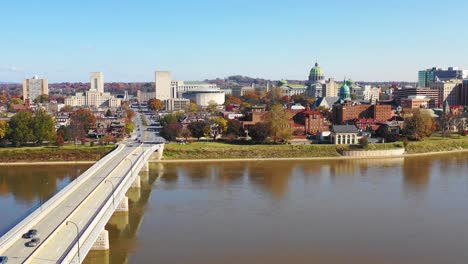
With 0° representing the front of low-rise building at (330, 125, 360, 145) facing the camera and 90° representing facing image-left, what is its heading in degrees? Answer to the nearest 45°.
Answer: approximately 0°

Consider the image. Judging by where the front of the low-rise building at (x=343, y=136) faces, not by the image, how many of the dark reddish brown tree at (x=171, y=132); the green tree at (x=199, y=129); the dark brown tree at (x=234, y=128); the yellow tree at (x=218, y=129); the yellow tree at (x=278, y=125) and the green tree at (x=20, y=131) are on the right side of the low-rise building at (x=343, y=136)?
6

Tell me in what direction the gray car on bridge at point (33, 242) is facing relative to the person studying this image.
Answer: facing the viewer and to the left of the viewer

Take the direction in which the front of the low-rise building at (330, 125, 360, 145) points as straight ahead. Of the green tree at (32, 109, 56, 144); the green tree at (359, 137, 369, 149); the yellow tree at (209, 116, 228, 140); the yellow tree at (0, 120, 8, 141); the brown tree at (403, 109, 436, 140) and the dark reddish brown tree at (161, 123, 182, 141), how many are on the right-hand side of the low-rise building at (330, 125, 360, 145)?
4

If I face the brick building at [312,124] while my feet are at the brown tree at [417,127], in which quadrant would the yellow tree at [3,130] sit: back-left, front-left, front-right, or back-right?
front-left

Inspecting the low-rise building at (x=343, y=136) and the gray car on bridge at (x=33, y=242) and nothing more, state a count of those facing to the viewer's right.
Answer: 0

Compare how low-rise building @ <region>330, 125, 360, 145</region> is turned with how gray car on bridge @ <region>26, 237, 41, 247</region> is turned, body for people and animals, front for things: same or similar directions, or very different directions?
same or similar directions

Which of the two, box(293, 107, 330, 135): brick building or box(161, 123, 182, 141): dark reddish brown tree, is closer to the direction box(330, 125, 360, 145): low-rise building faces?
the dark reddish brown tree

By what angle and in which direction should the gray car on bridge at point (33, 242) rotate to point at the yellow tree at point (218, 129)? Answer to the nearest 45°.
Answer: approximately 180°

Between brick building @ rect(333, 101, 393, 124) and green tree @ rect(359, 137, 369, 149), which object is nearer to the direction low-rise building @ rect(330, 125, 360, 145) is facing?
the green tree

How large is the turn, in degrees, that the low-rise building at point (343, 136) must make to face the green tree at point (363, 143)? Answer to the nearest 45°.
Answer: approximately 45° to its left

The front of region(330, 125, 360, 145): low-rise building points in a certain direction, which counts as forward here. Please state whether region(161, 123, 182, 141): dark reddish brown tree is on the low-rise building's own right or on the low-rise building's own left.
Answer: on the low-rise building's own right

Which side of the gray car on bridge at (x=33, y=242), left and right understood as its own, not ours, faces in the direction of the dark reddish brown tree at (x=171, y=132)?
back

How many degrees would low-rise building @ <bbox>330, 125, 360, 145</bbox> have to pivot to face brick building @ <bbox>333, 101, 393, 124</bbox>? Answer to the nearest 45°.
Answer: approximately 180°
